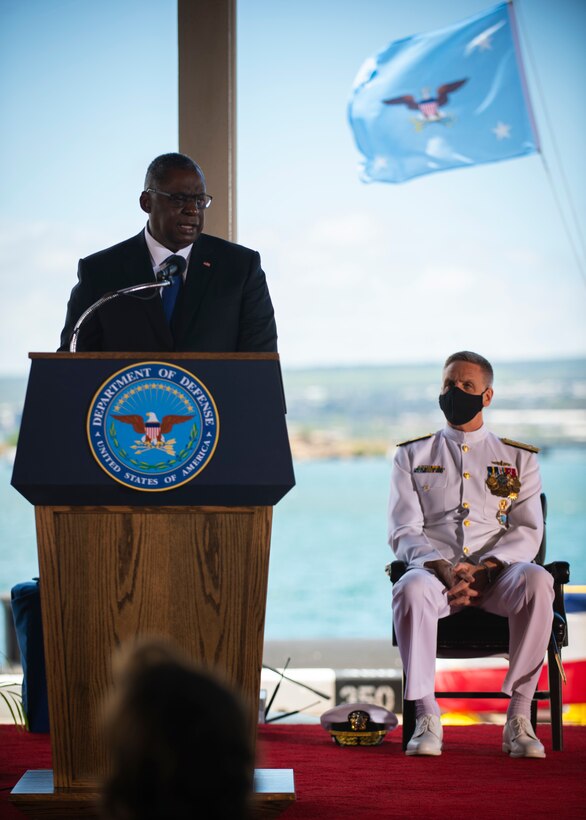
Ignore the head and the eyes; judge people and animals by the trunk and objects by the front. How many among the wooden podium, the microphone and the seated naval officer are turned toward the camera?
2

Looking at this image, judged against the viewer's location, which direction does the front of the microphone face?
facing away from the viewer and to the right of the viewer

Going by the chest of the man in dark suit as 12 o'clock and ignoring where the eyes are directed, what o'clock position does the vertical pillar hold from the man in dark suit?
The vertical pillar is roughly at 6 o'clock from the man in dark suit.

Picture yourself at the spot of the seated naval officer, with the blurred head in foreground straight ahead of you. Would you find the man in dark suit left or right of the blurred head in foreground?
right

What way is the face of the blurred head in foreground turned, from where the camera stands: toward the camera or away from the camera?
away from the camera

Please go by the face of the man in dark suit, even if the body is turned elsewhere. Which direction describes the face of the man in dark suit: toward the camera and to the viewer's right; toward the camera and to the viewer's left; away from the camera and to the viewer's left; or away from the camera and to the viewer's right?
toward the camera and to the viewer's right

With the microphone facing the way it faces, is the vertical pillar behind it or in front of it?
in front

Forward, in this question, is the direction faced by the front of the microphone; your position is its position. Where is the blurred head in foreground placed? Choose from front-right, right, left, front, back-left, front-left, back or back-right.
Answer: back-right

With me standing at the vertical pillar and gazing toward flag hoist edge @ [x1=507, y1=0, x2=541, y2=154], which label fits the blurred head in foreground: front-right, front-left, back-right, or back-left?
back-right
